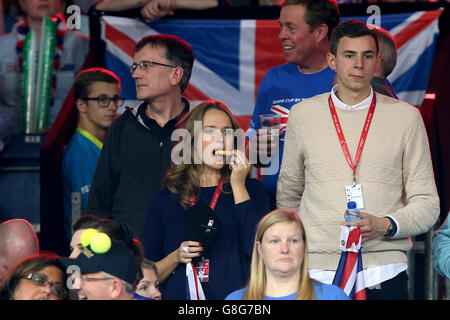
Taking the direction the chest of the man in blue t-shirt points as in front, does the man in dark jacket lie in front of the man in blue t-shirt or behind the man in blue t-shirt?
in front

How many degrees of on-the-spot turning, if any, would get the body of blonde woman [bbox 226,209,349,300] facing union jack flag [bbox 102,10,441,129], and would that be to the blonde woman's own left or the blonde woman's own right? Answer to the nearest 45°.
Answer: approximately 180°

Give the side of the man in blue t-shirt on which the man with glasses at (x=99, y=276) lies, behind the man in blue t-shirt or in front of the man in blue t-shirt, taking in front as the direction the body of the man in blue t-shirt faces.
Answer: in front

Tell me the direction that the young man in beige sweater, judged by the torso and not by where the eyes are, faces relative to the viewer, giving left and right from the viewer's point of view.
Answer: facing the viewer

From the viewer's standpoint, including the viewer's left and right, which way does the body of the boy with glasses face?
facing the viewer and to the right of the viewer

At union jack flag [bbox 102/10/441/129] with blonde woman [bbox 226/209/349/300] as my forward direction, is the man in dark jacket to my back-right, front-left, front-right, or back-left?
front-right

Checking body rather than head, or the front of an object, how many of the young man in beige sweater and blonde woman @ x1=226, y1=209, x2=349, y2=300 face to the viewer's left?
0

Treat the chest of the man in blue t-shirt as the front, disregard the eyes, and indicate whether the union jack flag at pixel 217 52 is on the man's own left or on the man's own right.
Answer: on the man's own right

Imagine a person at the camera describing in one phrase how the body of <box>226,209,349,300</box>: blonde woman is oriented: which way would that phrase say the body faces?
toward the camera
